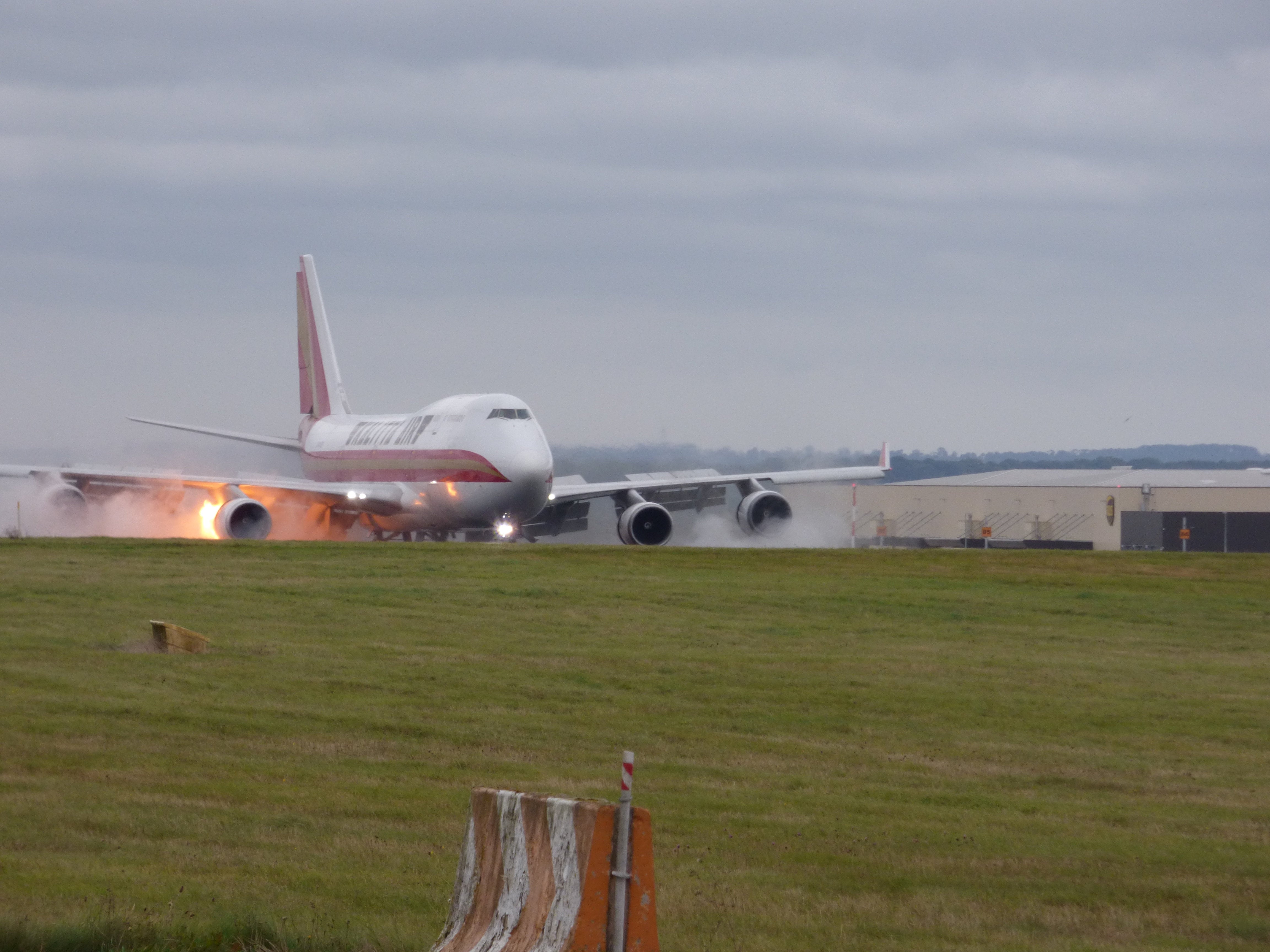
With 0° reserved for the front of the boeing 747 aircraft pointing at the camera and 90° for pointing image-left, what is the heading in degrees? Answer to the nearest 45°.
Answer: approximately 0°

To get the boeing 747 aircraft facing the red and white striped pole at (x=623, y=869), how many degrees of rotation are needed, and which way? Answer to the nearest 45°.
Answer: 0° — it already faces it
